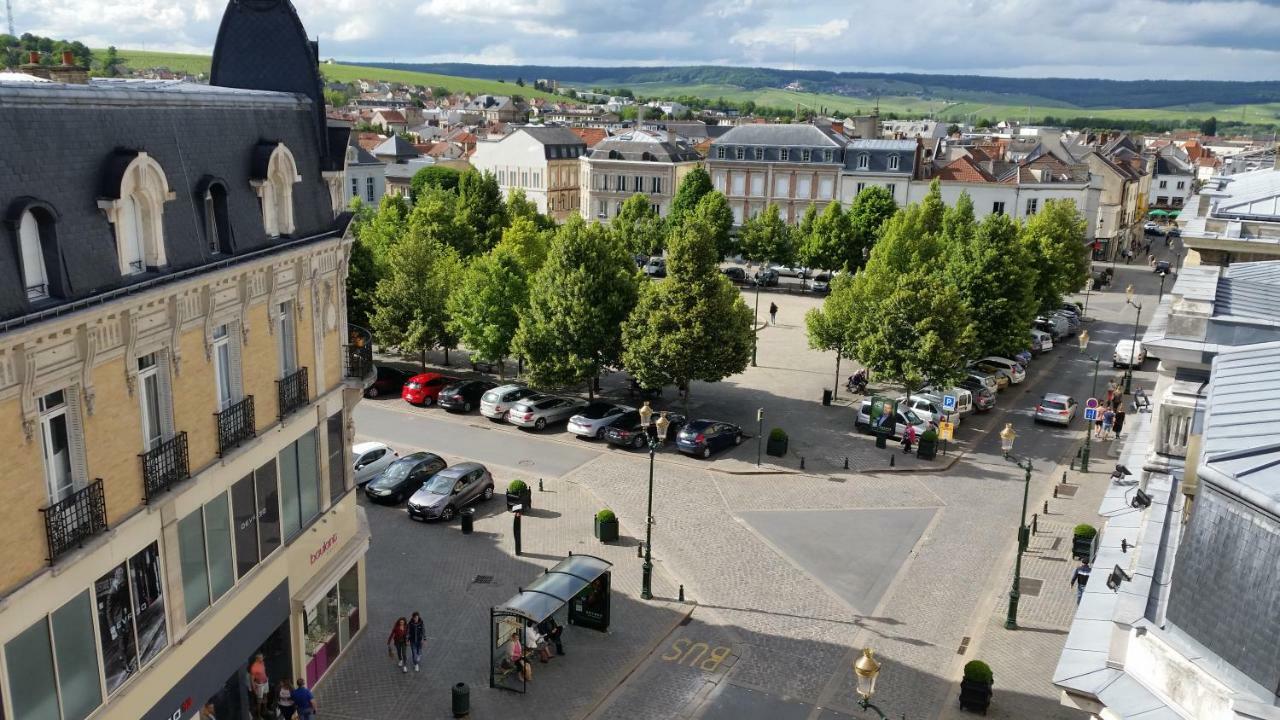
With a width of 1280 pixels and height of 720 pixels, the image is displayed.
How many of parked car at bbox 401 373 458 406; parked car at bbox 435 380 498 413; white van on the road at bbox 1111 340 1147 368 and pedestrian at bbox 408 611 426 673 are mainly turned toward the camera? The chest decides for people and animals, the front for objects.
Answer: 1

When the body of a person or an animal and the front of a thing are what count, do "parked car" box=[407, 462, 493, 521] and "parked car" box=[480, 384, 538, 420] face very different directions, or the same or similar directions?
very different directions

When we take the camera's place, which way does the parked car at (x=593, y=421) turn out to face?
facing away from the viewer and to the right of the viewer

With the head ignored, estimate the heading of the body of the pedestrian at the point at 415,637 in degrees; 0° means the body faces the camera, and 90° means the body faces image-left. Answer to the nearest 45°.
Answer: approximately 0°

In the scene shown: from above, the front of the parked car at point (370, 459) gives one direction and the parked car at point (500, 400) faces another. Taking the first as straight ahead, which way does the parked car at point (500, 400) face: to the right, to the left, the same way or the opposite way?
the opposite way

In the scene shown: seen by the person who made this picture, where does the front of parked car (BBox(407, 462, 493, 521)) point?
facing the viewer and to the left of the viewer

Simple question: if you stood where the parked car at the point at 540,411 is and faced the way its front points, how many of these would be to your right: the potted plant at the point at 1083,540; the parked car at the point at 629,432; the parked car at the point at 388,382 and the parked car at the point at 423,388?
2

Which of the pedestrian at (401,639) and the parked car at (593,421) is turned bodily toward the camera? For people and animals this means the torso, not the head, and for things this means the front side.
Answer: the pedestrian

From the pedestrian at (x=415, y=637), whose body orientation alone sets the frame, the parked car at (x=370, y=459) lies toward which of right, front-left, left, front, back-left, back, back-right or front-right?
back

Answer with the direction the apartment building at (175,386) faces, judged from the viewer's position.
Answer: facing the viewer and to the right of the viewer

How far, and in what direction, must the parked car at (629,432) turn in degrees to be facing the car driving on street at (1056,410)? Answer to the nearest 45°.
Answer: approximately 45° to its right

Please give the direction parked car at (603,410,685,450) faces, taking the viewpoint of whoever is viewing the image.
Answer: facing away from the viewer and to the right of the viewer
